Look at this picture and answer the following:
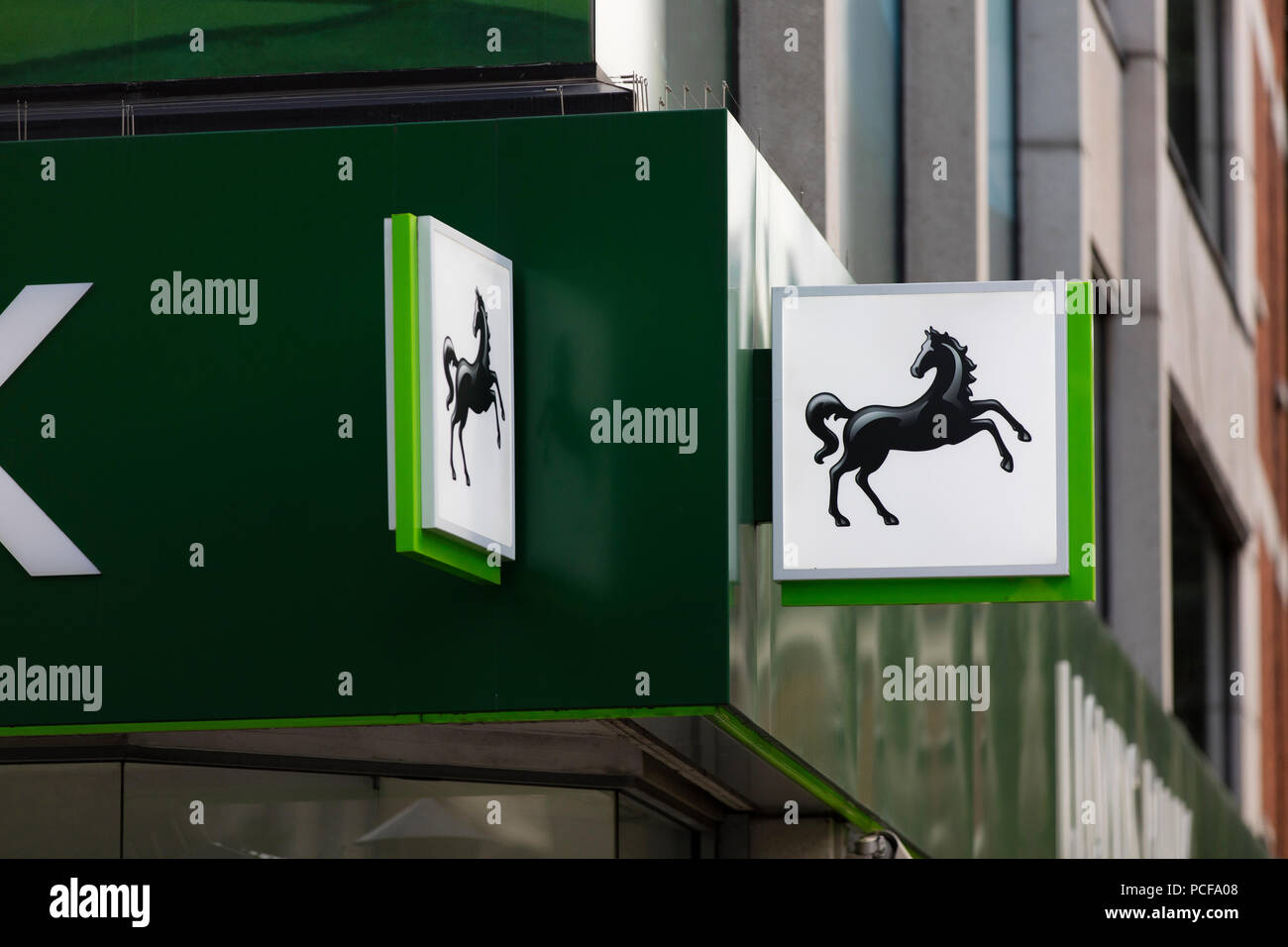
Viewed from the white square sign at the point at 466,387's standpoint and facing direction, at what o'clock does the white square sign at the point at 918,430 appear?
the white square sign at the point at 918,430 is roughly at 11 o'clock from the white square sign at the point at 466,387.

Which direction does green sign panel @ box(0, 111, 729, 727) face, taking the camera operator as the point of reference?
facing the viewer

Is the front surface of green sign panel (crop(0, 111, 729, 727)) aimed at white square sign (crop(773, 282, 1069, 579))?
no

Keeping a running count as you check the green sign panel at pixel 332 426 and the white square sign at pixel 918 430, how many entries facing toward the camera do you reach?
2

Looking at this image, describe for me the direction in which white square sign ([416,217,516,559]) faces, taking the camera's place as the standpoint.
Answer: facing to the right of the viewer

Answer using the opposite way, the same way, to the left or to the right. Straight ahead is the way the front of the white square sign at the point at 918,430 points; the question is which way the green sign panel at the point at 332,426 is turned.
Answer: the same way

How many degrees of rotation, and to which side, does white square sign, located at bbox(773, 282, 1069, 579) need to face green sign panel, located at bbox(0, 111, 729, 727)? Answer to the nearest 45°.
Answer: approximately 90° to its right

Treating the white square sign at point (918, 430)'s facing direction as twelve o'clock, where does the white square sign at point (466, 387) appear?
the white square sign at point (466, 387) is roughly at 2 o'clock from the white square sign at point (918, 430).
